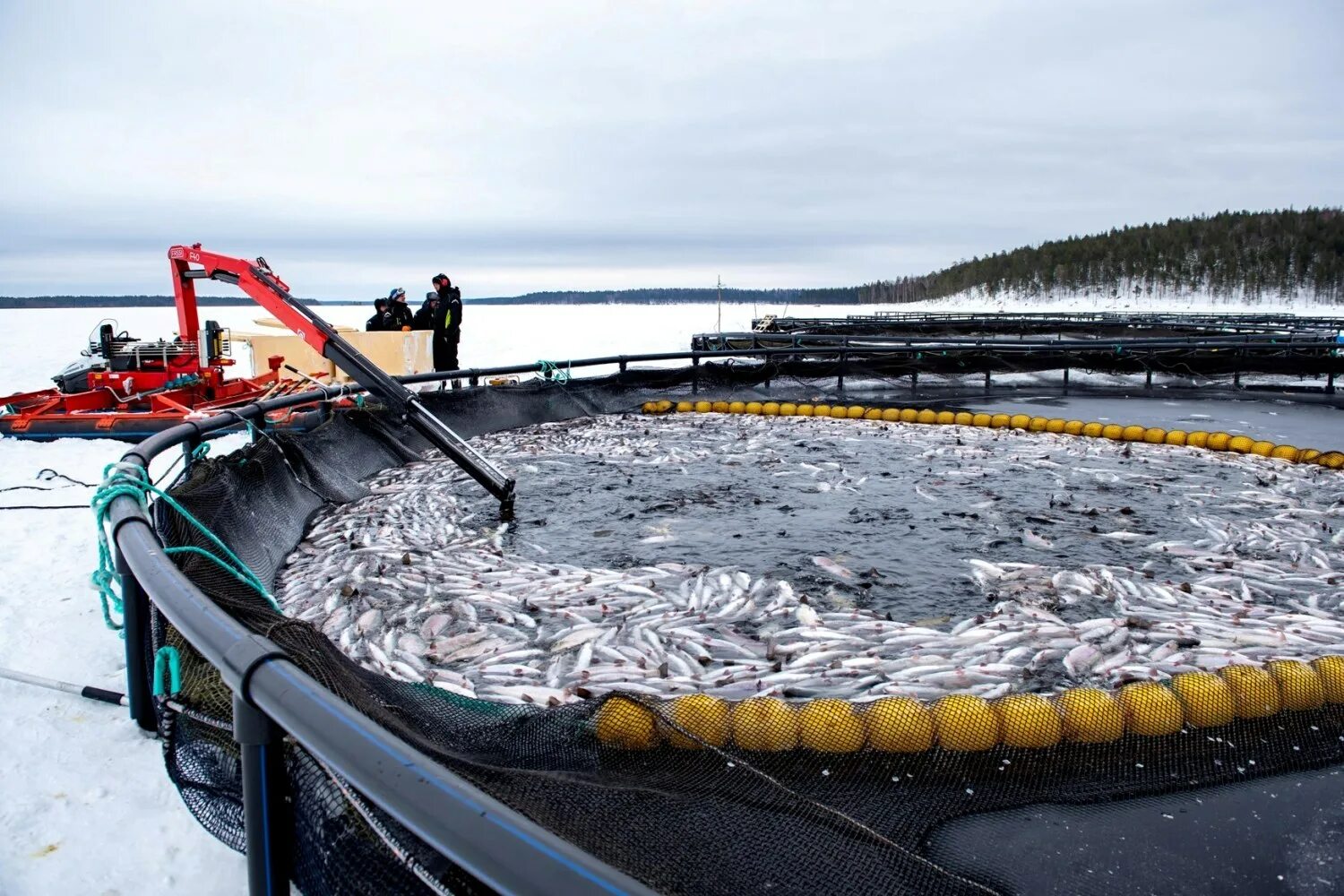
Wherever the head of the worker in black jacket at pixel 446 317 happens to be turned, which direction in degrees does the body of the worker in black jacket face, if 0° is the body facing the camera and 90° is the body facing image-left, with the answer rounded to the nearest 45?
approximately 90°

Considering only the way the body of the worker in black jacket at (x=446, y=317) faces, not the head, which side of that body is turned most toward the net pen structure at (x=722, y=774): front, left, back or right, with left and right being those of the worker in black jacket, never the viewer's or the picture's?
left

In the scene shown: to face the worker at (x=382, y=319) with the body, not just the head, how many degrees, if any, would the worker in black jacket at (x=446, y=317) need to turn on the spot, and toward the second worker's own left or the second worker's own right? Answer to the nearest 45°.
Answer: approximately 45° to the second worker's own right

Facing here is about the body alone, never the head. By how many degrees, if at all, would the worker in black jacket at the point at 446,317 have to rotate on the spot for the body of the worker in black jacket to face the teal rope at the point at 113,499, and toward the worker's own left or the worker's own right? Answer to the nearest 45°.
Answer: approximately 90° to the worker's own left
